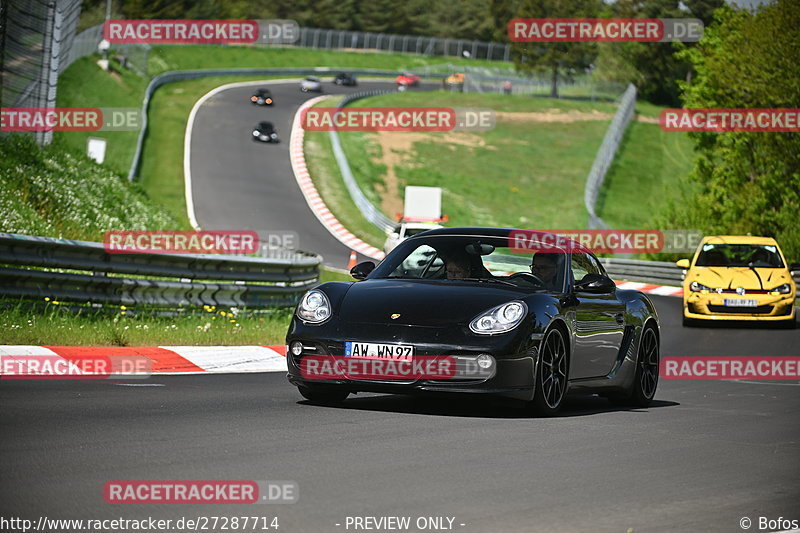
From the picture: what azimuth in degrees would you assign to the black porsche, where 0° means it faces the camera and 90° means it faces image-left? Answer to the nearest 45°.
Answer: approximately 45°

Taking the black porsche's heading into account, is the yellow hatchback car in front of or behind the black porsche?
behind

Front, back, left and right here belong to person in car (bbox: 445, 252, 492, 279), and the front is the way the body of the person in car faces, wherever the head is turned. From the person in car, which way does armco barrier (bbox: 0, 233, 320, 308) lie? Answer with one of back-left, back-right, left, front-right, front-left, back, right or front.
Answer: right

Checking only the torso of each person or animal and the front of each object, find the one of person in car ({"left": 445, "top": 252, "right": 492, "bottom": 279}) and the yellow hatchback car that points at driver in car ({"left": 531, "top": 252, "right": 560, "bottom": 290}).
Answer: the yellow hatchback car

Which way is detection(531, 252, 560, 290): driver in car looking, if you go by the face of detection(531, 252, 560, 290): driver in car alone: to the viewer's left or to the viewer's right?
to the viewer's left

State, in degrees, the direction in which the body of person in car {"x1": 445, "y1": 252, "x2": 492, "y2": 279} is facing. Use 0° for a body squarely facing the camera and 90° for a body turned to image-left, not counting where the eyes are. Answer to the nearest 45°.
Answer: approximately 45°

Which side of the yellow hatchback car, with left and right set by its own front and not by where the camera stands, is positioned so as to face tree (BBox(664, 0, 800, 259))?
back
